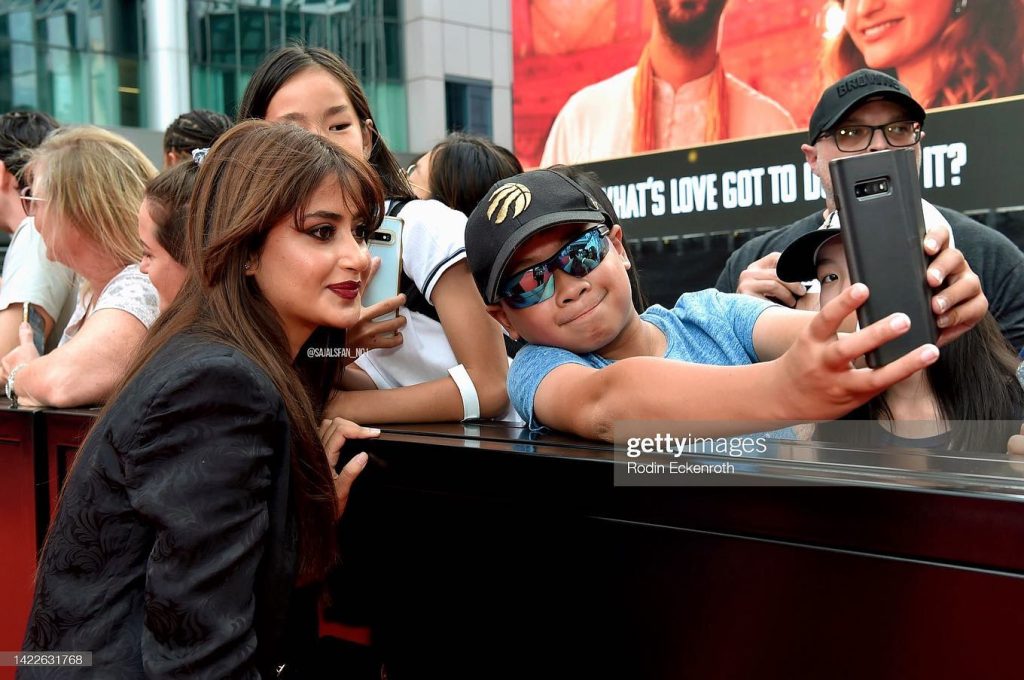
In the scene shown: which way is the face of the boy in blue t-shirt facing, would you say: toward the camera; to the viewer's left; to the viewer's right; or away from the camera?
toward the camera

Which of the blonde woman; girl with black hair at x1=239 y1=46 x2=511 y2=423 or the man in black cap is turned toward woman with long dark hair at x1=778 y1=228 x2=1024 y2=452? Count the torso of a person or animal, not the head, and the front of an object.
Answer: the man in black cap

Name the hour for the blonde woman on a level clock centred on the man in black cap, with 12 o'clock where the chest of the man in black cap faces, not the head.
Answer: The blonde woman is roughly at 2 o'clock from the man in black cap.

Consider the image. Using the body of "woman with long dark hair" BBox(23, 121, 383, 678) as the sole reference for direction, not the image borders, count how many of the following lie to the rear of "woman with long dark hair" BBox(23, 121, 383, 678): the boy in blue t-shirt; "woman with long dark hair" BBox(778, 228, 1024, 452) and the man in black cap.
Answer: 0

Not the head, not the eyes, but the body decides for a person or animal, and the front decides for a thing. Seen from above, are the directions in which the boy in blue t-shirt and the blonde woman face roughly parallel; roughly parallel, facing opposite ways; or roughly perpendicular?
roughly perpendicular

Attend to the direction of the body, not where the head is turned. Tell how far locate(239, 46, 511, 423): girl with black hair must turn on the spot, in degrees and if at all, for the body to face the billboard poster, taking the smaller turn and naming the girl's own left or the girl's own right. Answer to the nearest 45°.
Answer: approximately 180°

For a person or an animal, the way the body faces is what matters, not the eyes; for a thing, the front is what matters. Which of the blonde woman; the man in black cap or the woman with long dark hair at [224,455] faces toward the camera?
the man in black cap

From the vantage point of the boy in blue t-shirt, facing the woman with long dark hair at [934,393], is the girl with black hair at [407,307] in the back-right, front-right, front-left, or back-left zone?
back-left

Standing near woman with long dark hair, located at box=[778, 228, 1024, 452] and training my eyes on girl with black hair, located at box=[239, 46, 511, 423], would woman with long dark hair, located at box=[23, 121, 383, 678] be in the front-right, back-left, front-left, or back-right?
front-left

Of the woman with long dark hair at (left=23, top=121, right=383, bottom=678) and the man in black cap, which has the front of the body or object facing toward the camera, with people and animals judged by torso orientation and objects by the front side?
the man in black cap

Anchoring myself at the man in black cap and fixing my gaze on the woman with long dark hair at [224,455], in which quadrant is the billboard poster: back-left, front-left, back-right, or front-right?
back-right

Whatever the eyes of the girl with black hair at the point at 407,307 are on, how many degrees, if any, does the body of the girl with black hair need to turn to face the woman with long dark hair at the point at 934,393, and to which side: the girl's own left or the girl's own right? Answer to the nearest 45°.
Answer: approximately 90° to the girl's own left

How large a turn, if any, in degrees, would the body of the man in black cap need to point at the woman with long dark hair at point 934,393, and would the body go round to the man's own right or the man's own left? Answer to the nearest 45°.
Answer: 0° — they already face them

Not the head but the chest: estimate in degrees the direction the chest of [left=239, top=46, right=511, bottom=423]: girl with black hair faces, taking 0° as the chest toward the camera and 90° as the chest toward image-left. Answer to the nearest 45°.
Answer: approximately 45°

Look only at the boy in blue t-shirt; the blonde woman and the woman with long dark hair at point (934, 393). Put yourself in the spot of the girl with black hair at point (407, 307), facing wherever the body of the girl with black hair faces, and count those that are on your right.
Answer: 1

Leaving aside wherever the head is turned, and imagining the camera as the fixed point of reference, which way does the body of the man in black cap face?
toward the camera

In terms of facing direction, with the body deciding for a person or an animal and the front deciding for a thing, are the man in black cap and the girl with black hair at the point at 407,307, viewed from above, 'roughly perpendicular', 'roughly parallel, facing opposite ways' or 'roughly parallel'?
roughly parallel

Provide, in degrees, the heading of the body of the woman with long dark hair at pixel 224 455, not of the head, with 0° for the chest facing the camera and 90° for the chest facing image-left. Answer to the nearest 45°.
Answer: approximately 270°

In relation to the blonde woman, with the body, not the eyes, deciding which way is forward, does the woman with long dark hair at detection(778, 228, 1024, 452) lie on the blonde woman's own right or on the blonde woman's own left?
on the blonde woman's own left
